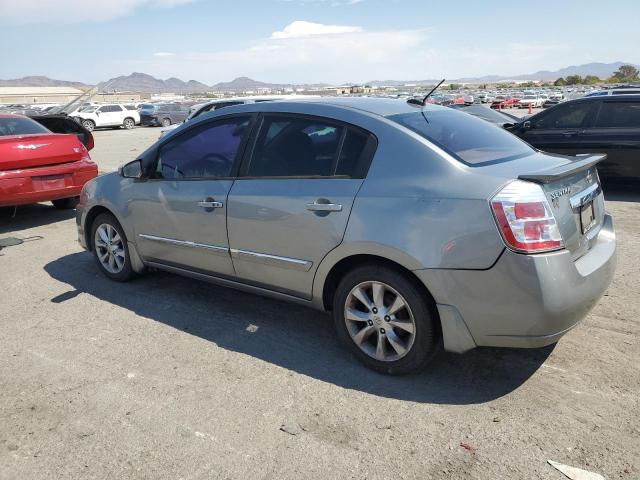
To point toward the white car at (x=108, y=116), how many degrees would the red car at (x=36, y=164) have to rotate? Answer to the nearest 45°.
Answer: approximately 45° to its right

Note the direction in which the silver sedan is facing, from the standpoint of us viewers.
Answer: facing away from the viewer and to the left of the viewer

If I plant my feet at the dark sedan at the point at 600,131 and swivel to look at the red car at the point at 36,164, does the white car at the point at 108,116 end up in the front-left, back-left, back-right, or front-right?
front-right

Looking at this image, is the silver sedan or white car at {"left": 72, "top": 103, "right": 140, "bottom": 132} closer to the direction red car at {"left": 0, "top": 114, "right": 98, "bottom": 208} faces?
the white car

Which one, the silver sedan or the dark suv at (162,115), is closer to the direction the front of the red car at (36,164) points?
the dark suv

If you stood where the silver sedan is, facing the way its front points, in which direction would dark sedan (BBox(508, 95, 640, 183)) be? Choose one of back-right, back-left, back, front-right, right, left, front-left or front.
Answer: right

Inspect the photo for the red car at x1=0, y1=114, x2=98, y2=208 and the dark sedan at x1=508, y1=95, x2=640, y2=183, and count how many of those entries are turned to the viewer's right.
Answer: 0

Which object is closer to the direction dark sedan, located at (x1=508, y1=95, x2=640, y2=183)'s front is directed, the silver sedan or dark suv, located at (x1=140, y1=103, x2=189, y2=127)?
the dark suv

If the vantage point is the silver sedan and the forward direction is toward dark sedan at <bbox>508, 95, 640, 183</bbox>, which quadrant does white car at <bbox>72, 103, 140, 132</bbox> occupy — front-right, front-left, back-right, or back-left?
front-left

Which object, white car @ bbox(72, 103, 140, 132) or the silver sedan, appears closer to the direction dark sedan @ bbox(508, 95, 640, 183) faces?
the white car

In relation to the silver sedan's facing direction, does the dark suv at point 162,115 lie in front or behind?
in front

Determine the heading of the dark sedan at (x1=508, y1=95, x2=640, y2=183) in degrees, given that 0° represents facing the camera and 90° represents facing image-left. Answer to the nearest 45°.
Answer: approximately 90°

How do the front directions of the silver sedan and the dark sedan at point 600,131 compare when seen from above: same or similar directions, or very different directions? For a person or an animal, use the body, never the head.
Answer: same or similar directions

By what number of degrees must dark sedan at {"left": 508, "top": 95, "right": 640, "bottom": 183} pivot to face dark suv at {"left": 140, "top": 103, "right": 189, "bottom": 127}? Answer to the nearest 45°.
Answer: approximately 45° to its right

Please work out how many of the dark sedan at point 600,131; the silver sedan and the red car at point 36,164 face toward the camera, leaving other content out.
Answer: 0

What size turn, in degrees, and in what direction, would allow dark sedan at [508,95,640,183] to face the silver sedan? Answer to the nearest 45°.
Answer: approximately 90° to its left
